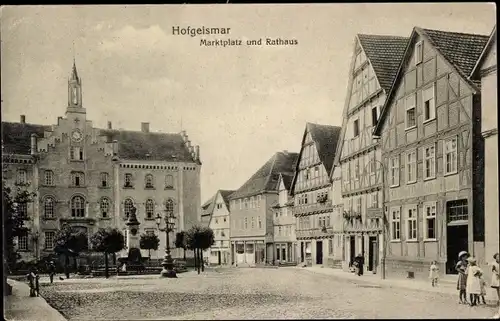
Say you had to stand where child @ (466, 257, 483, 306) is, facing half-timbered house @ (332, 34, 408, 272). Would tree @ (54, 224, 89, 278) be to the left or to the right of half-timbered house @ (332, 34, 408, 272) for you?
left

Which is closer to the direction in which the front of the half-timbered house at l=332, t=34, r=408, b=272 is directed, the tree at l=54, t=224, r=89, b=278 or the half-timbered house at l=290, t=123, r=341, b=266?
the tree

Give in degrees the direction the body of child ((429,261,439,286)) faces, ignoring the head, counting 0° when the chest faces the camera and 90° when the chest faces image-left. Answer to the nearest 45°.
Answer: approximately 0°

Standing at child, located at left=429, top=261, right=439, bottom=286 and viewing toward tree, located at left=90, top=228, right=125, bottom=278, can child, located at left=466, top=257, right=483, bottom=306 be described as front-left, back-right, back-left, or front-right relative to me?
back-left

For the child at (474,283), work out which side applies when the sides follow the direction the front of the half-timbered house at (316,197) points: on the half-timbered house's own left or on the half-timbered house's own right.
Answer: on the half-timbered house's own left

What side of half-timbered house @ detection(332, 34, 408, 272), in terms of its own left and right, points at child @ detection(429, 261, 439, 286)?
left
